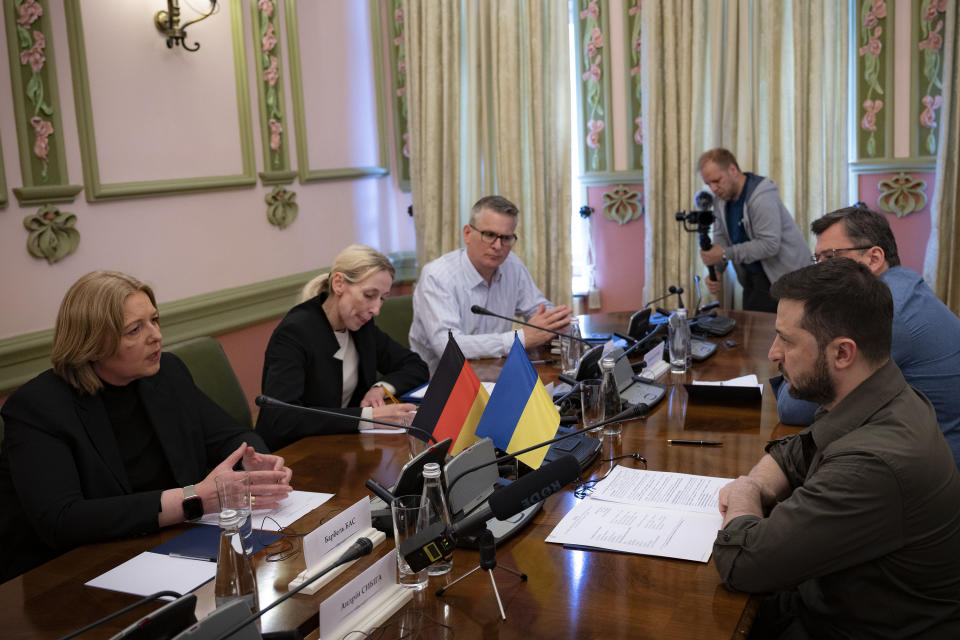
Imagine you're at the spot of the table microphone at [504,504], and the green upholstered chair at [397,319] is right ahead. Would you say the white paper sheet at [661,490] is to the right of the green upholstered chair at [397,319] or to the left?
right

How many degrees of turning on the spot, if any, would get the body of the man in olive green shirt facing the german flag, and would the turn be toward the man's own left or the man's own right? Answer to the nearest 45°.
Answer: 0° — they already face it

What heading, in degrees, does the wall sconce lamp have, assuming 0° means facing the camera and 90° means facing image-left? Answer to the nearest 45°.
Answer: approximately 315°

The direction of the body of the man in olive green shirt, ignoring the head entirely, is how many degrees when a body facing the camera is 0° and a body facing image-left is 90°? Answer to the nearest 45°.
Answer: approximately 90°

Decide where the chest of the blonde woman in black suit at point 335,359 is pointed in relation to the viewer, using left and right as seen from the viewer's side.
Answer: facing the viewer and to the right of the viewer

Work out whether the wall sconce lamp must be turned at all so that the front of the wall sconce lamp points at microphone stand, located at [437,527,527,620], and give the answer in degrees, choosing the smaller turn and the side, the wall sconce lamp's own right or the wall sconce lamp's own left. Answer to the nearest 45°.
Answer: approximately 45° to the wall sconce lamp's own right

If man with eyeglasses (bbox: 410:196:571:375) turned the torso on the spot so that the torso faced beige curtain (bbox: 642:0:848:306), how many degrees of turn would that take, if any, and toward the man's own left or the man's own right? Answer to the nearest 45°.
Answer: approximately 90° to the man's own left

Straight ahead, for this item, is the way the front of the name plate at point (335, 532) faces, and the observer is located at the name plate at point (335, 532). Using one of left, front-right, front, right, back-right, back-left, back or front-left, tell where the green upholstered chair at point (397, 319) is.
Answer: back-left

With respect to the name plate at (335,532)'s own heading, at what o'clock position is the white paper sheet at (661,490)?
The white paper sheet is roughly at 10 o'clock from the name plate.

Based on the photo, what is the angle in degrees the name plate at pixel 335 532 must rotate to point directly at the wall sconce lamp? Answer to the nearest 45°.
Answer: approximately 135° to its left

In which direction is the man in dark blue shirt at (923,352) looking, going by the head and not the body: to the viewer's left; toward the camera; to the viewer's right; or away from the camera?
to the viewer's left

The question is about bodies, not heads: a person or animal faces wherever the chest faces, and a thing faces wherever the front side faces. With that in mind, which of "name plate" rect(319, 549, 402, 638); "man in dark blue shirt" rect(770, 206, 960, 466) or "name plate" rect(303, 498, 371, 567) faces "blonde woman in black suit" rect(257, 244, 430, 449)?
the man in dark blue shirt

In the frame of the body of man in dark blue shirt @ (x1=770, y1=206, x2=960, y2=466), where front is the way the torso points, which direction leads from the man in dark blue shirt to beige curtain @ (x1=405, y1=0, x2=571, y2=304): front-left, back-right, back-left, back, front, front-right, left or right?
front-right

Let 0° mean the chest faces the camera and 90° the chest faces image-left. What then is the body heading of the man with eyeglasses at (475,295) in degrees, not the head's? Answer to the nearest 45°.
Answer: approximately 315°
